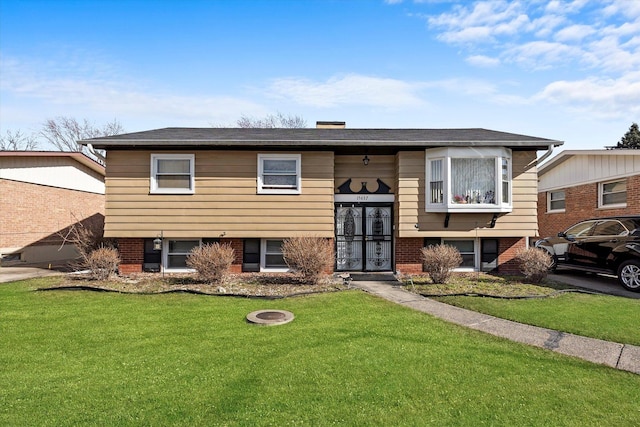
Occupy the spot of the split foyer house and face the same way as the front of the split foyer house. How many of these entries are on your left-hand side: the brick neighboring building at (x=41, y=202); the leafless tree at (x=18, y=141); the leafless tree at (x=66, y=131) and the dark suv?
1

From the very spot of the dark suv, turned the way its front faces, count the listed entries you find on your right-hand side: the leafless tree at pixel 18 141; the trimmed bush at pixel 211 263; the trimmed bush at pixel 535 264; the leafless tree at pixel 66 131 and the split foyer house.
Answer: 0

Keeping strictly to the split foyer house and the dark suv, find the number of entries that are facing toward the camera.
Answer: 1

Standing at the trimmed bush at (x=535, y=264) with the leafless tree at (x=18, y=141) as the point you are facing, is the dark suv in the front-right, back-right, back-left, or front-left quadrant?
back-right

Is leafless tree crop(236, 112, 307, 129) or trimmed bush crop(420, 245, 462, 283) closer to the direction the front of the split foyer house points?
the trimmed bush

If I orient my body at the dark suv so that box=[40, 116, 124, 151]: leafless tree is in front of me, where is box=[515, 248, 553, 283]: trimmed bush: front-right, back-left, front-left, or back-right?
front-left

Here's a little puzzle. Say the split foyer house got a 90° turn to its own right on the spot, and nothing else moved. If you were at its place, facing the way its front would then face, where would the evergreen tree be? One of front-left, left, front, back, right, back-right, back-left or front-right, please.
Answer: back-right

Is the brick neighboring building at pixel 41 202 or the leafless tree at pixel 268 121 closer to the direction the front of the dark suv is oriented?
the leafless tree

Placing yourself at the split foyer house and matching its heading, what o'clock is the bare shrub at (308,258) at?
The bare shrub is roughly at 11 o'clock from the split foyer house.

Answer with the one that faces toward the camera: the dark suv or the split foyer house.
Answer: the split foyer house

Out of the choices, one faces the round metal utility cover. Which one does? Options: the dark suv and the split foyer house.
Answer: the split foyer house

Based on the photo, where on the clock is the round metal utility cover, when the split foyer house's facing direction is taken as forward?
The round metal utility cover is roughly at 12 o'clock from the split foyer house.

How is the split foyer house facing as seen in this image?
toward the camera
